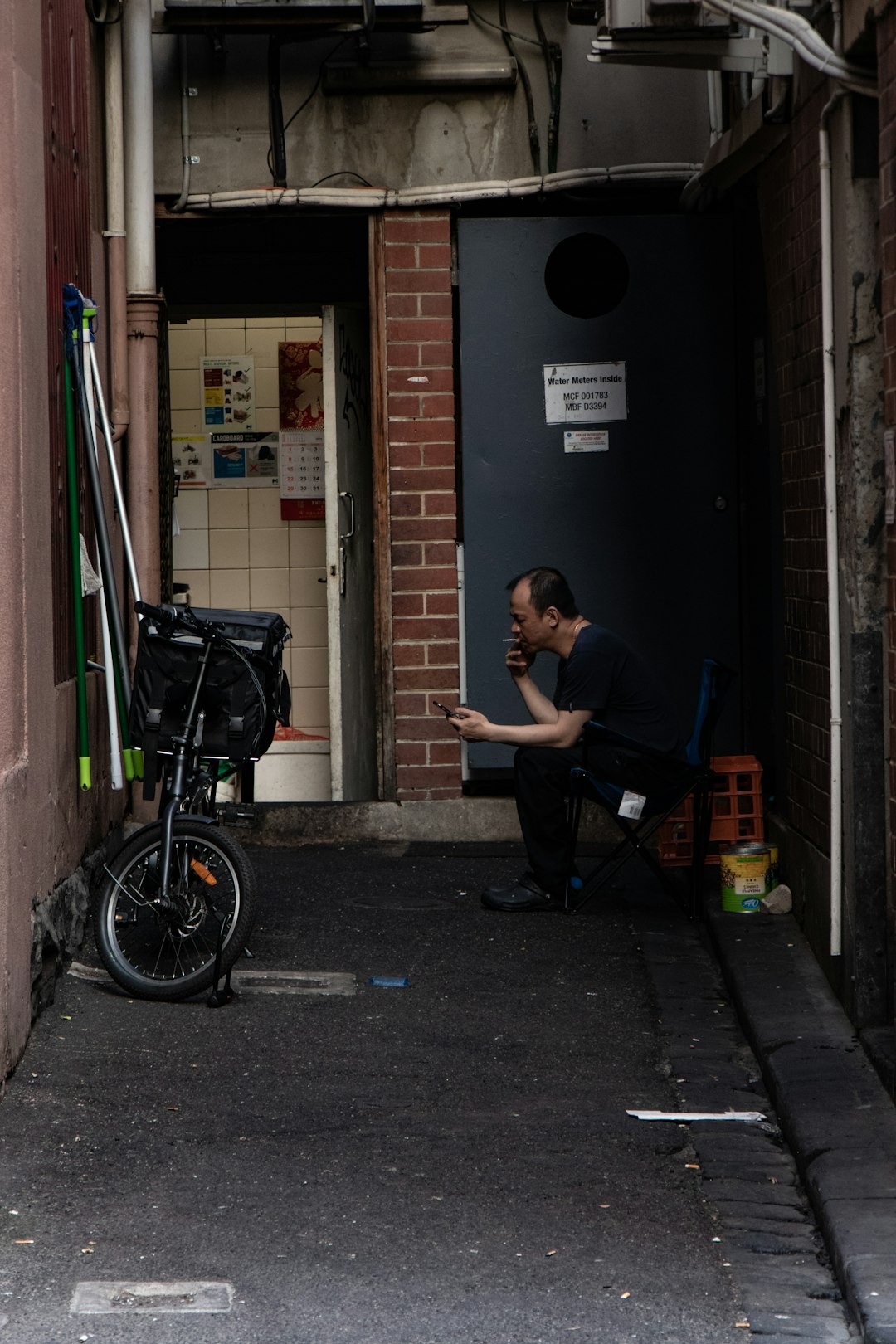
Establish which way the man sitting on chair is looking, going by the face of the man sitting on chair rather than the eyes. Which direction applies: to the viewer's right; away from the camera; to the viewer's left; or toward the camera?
to the viewer's left

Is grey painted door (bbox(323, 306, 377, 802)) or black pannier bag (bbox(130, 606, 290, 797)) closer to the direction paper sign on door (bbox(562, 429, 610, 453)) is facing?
the black pannier bag

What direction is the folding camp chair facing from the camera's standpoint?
to the viewer's left

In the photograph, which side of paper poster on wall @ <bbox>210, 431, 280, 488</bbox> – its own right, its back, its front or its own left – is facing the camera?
front

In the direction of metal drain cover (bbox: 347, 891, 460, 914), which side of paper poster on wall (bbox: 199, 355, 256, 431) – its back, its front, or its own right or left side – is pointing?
front

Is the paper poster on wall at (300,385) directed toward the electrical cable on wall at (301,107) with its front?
yes

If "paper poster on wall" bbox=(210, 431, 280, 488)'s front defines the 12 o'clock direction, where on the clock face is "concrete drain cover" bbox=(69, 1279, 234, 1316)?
The concrete drain cover is roughly at 12 o'clock from the paper poster on wall.

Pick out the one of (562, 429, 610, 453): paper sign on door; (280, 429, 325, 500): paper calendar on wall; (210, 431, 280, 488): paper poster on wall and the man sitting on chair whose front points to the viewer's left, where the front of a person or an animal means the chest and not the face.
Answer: the man sitting on chair

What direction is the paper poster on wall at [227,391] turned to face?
toward the camera

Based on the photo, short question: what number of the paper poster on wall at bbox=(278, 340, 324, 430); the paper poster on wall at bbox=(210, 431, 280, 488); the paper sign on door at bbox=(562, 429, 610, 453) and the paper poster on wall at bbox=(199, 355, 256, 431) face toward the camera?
4

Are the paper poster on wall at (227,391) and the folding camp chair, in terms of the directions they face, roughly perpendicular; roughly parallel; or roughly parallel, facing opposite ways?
roughly perpendicular

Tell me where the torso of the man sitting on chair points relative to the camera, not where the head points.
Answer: to the viewer's left

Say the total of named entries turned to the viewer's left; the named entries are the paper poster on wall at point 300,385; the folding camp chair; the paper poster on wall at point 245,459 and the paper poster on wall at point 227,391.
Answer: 1

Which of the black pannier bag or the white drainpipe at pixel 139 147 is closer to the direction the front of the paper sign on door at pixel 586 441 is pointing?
the black pannier bag

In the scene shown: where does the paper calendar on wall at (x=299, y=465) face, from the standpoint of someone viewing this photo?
facing the viewer
